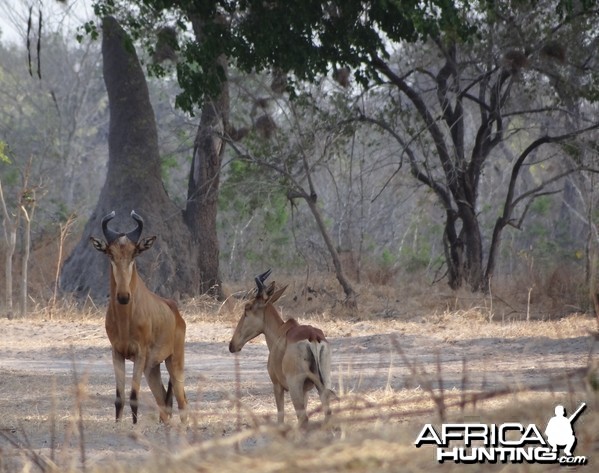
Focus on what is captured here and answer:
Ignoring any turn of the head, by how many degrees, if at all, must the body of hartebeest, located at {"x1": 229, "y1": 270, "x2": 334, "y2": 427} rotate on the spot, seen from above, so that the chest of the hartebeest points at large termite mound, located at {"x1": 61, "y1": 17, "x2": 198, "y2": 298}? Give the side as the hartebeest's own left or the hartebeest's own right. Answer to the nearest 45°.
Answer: approximately 45° to the hartebeest's own right

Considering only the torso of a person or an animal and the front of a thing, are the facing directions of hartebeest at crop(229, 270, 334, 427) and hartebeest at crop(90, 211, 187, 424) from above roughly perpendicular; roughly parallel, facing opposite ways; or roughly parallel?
roughly perpendicular

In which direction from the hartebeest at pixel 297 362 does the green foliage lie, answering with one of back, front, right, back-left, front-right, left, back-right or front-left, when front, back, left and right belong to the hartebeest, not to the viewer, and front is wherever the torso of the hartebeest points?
front-right

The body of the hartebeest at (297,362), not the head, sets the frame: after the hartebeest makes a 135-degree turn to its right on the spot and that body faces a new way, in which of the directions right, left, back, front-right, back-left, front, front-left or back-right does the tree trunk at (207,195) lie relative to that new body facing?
left

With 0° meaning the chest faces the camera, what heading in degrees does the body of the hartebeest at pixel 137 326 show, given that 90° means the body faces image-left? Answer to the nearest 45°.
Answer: approximately 45°

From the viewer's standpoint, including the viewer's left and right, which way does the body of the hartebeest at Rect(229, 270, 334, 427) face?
facing away from the viewer and to the left of the viewer

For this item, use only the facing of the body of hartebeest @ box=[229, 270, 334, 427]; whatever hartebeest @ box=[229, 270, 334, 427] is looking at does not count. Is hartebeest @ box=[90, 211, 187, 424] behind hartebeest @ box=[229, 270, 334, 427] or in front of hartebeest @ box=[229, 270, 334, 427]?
in front

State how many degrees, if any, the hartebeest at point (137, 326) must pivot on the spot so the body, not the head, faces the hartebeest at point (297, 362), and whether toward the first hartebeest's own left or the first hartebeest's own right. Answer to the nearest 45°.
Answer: approximately 90° to the first hartebeest's own left

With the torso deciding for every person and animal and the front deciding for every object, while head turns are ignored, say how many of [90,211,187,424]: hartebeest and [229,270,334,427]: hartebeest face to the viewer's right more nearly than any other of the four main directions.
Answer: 0
